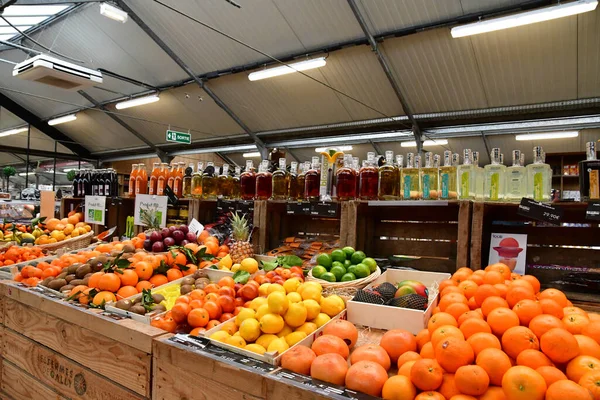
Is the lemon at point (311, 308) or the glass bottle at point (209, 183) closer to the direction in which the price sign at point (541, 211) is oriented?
the lemon

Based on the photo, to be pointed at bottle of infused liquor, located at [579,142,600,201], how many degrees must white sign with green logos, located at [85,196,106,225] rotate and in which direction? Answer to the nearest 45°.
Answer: approximately 45° to its left

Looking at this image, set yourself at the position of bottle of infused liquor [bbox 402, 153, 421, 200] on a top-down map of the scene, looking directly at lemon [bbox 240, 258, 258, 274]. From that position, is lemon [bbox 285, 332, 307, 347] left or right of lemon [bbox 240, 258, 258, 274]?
left

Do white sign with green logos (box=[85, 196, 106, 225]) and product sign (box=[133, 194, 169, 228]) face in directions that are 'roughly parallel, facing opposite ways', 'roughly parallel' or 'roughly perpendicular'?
roughly parallel

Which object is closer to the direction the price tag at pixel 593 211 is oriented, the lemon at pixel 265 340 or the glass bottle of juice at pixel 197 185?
the lemon

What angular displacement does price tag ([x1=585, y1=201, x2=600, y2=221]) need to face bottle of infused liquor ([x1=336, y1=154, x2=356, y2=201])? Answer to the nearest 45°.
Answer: approximately 90° to its right

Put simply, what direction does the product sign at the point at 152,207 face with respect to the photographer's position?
facing the viewer

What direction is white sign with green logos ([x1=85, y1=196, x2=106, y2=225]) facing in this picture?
toward the camera

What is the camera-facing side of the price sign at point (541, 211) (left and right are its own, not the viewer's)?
front

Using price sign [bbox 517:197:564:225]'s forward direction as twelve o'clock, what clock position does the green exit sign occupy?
The green exit sign is roughly at 4 o'clock from the price sign.

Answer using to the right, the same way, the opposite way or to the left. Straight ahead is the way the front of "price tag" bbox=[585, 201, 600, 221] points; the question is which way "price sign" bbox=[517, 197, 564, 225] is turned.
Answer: the same way

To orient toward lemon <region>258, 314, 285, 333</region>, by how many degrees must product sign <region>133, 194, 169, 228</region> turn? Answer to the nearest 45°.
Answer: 0° — it already faces it

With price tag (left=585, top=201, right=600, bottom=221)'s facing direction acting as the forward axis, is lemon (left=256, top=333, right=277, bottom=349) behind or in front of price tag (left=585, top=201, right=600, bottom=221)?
in front

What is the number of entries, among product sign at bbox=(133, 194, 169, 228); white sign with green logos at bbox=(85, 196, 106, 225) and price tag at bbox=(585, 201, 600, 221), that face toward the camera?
3

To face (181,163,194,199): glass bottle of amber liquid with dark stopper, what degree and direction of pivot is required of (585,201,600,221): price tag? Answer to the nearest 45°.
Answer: approximately 90° to its right
